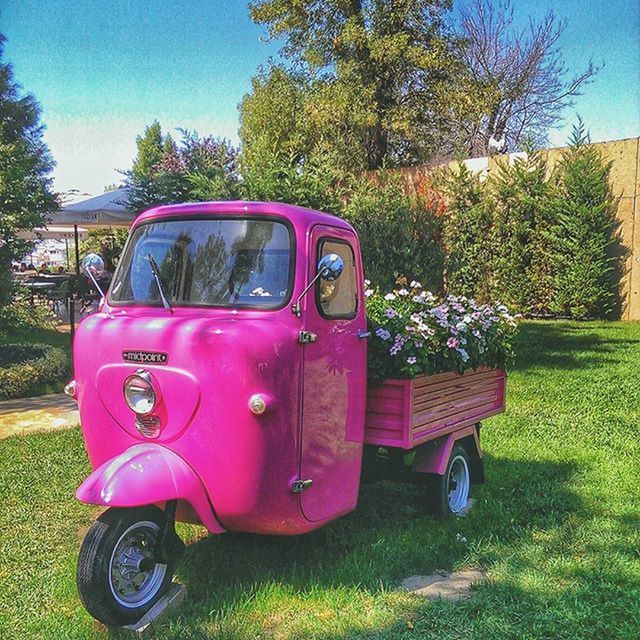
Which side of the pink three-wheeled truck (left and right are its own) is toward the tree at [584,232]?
back

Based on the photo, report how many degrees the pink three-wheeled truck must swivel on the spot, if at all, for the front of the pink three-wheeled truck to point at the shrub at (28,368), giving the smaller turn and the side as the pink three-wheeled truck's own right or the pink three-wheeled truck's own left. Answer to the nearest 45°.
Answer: approximately 90° to the pink three-wheeled truck's own right

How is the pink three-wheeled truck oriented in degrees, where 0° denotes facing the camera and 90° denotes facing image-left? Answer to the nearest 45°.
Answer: approximately 45°

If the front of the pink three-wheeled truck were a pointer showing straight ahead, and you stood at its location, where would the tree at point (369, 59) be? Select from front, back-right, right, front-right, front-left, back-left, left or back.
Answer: back-right

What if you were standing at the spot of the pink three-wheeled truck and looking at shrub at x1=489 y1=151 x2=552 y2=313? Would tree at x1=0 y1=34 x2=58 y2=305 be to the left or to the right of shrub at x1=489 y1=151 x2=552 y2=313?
left

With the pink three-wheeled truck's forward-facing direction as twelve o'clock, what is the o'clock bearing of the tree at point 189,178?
The tree is roughly at 4 o'clock from the pink three-wheeled truck.

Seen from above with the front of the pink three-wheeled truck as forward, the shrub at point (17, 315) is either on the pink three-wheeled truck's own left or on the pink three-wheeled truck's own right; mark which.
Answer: on the pink three-wheeled truck's own right

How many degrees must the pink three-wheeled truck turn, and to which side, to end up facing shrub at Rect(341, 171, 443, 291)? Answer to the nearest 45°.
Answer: approximately 135° to its right

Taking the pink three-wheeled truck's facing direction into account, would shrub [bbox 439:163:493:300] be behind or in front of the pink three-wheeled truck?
behind

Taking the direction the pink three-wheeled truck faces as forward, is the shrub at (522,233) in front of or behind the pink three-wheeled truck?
behind
